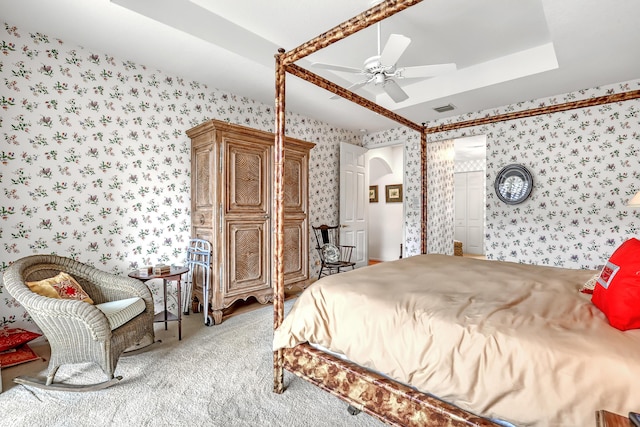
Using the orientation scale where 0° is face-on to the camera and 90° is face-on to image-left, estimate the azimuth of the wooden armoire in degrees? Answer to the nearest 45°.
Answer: approximately 315°

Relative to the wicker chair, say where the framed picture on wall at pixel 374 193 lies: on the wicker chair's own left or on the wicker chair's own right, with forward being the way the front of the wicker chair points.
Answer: on the wicker chair's own left

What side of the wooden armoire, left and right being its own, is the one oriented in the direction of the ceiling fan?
front

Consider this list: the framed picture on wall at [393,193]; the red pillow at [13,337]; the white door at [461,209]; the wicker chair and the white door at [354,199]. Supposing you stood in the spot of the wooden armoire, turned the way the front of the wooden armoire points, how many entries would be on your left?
3

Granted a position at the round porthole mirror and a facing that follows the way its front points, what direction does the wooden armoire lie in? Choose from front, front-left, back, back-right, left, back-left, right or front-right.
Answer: front-right

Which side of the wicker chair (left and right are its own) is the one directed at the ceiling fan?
front

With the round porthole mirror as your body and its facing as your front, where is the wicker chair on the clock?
The wicker chair is roughly at 1 o'clock from the round porthole mirror.

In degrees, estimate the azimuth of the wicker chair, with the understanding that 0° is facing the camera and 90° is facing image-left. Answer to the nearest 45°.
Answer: approximately 315°

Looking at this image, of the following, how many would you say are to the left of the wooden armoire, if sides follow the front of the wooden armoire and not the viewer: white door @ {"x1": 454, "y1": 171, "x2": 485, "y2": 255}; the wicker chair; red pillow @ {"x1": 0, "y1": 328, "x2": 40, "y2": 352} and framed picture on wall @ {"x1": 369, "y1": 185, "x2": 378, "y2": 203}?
2

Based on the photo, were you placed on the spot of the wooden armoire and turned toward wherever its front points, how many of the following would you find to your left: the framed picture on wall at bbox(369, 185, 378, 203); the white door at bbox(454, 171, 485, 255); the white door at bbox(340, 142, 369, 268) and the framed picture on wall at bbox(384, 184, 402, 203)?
4

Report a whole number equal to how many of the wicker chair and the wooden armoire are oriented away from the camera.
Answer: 0

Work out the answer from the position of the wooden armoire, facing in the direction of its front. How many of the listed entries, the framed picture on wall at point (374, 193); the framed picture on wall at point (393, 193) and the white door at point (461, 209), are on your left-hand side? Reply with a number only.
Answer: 3

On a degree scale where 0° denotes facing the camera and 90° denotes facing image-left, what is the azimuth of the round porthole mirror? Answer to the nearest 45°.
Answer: approximately 0°

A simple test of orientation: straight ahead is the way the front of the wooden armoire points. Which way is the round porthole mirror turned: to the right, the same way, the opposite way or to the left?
to the right
